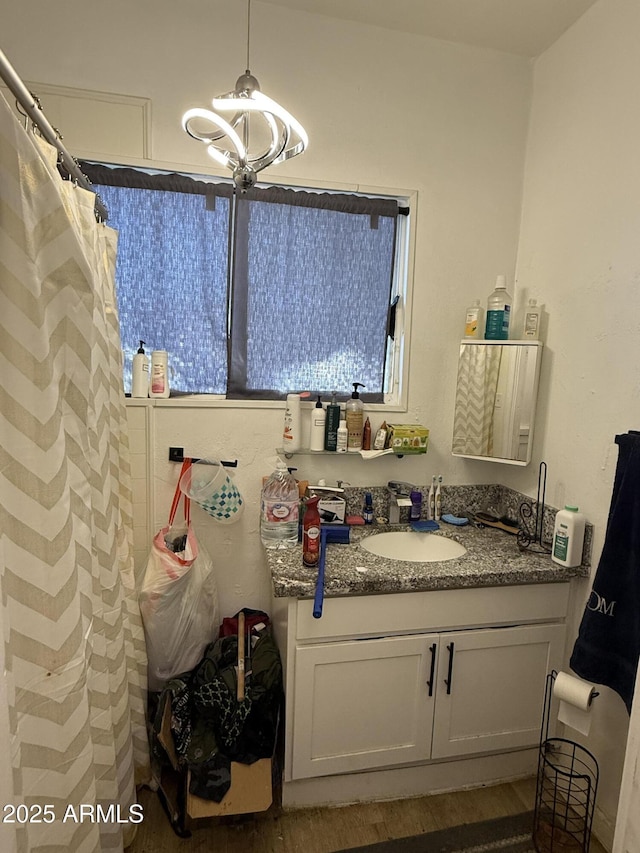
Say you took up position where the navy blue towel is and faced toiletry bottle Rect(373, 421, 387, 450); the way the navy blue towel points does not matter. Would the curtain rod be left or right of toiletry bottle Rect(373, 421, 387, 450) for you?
left

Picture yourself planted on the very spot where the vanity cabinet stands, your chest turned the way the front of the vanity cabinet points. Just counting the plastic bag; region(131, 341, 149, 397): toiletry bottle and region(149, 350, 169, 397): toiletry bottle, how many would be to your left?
0

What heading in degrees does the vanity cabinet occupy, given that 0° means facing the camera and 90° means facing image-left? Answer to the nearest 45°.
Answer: approximately 0°

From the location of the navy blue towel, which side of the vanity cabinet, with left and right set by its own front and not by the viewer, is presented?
left
